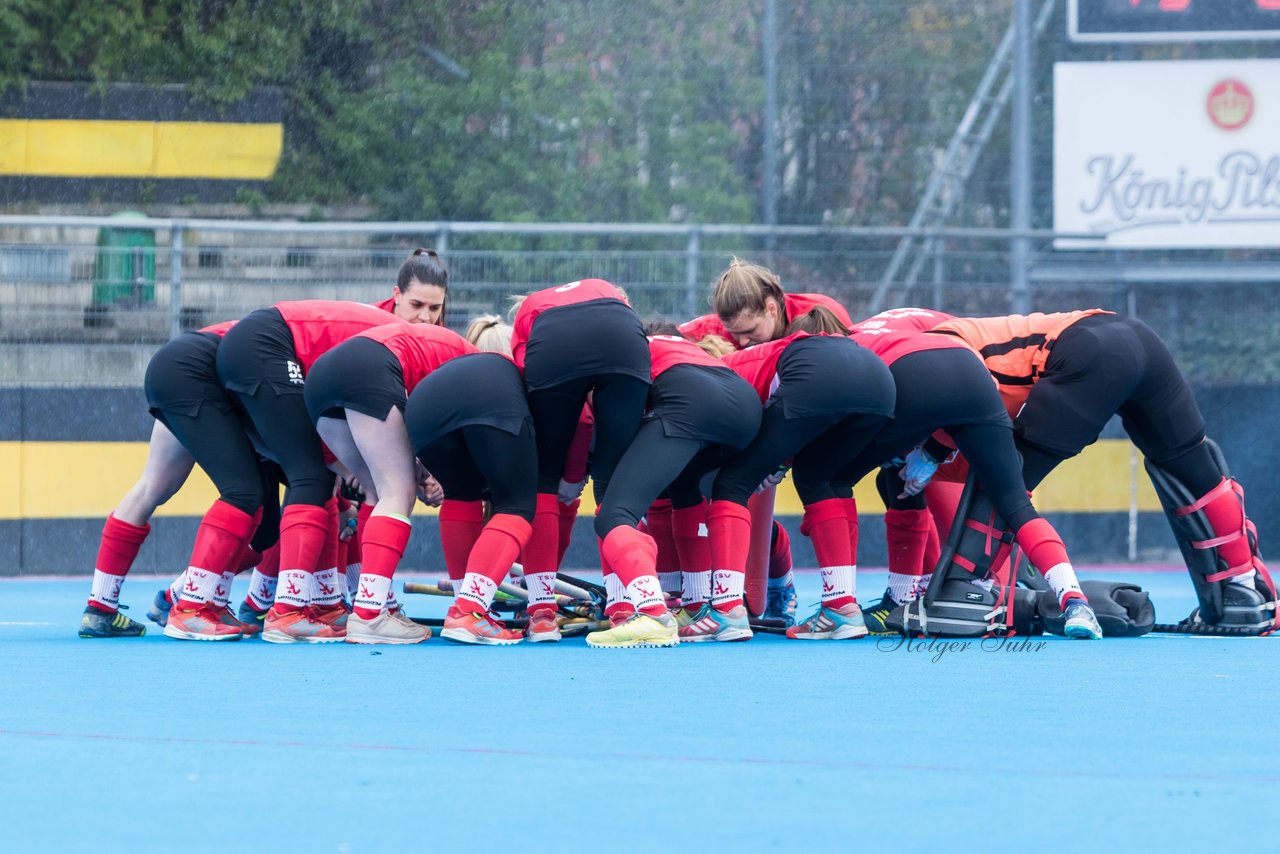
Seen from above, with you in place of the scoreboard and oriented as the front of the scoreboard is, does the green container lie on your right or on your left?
on your right

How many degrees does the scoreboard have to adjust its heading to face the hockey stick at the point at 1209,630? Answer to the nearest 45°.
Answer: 0° — it already faces it

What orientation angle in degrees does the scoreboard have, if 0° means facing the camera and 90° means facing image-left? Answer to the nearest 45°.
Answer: approximately 0°

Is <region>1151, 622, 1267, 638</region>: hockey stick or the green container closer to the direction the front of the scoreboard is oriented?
the hockey stick
